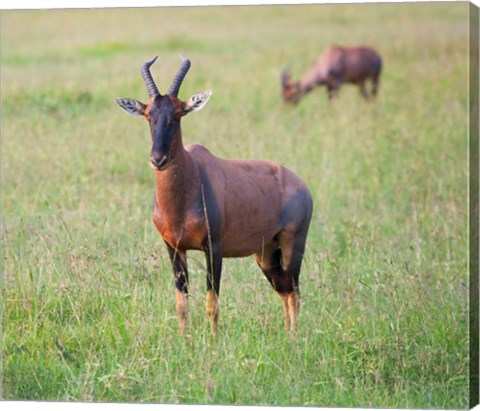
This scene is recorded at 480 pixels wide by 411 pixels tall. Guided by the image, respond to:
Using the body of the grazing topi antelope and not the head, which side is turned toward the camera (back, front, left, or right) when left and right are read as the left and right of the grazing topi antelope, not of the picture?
left

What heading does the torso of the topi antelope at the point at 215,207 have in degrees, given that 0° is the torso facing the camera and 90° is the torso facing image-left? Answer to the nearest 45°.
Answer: approximately 45°

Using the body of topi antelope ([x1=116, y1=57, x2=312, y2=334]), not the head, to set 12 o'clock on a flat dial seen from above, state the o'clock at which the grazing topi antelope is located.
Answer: The grazing topi antelope is roughly at 5 o'clock from the topi antelope.

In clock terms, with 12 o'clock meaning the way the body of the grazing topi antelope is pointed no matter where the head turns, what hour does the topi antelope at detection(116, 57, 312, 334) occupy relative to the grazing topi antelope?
The topi antelope is roughly at 9 o'clock from the grazing topi antelope.
